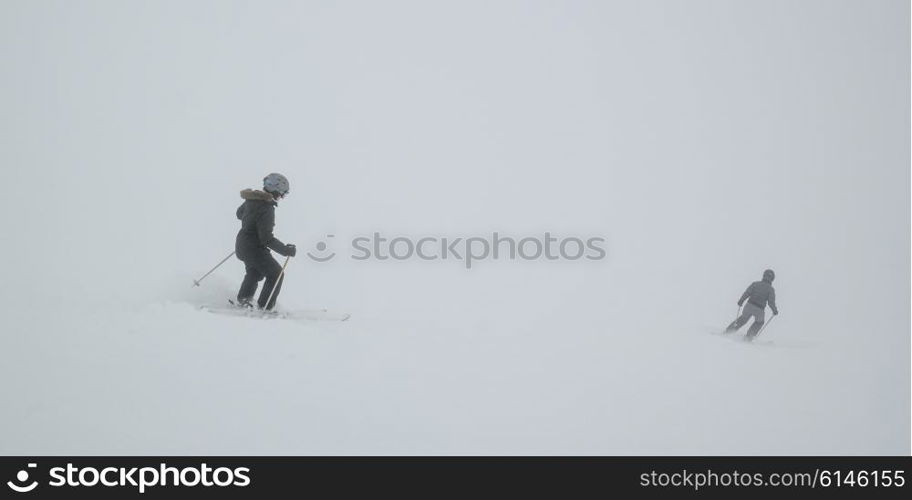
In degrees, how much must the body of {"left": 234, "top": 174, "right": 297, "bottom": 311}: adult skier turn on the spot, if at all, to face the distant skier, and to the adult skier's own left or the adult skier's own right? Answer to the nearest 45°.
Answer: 0° — they already face them

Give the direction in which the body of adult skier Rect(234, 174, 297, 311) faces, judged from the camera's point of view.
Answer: to the viewer's right
